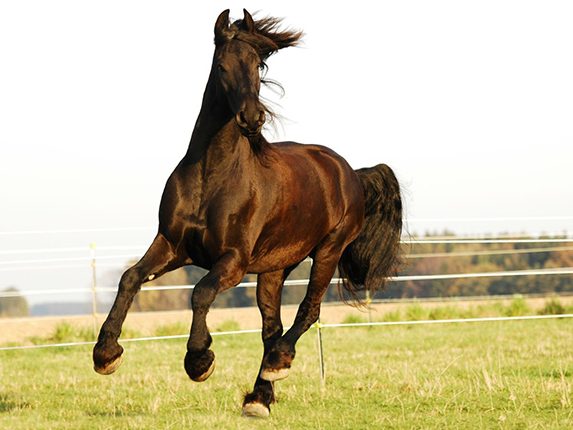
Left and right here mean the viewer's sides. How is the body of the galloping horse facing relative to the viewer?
facing the viewer and to the left of the viewer
